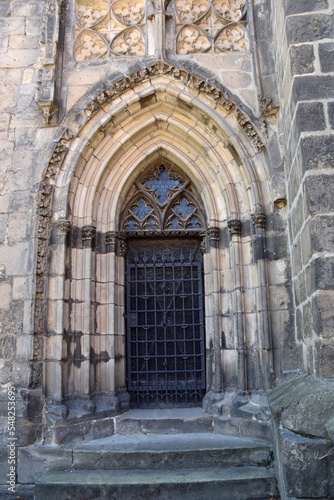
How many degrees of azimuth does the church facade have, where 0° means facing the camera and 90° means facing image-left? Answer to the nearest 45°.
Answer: approximately 0°
